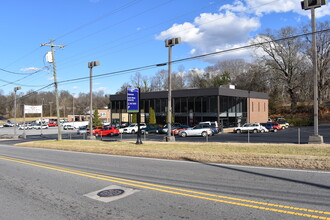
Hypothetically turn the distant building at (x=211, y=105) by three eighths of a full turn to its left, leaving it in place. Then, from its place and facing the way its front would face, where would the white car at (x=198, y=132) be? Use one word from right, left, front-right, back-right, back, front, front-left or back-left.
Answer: right

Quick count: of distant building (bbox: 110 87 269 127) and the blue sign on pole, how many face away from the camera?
0

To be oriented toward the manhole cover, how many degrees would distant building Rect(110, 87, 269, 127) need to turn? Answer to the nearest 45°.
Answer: approximately 45° to its left

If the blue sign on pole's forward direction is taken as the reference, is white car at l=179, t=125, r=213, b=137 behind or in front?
behind

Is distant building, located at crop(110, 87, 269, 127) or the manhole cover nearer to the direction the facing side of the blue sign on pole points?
the manhole cover

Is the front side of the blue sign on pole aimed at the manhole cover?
yes

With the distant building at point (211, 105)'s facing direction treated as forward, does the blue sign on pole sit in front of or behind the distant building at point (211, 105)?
in front

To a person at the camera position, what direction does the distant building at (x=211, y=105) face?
facing the viewer and to the left of the viewer

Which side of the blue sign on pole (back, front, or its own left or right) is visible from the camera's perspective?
front
